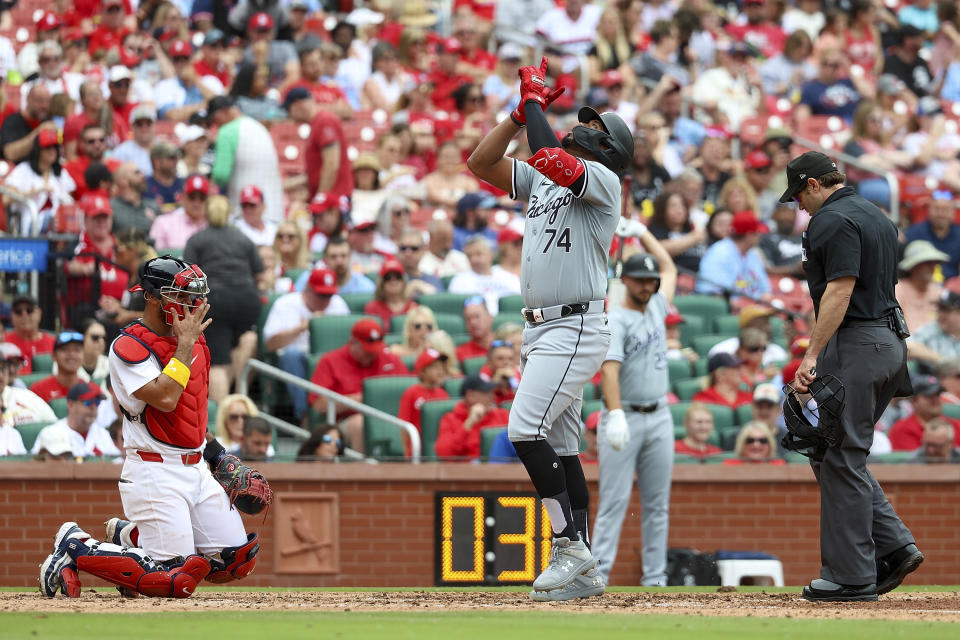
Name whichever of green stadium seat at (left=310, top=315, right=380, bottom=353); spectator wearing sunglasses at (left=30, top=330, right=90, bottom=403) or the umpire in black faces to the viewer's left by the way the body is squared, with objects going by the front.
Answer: the umpire in black

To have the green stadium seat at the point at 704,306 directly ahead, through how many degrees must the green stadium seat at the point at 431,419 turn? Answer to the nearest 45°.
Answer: approximately 135° to its left

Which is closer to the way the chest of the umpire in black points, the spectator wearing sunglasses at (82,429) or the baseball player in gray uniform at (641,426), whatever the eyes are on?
the spectator wearing sunglasses

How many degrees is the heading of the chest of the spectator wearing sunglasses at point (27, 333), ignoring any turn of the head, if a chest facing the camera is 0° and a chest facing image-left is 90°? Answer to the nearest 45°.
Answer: approximately 0°

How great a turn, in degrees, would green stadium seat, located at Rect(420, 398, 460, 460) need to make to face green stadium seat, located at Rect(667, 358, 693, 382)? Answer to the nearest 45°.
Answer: approximately 135° to its left

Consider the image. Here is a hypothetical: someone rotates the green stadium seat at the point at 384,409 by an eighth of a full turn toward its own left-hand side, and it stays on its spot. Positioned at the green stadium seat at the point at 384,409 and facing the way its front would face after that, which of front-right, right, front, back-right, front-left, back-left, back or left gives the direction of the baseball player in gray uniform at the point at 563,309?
front-right

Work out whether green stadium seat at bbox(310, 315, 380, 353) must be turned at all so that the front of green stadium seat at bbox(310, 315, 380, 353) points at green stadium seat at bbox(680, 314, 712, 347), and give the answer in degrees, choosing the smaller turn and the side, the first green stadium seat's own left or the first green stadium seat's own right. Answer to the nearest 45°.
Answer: approximately 90° to the first green stadium seat's own left

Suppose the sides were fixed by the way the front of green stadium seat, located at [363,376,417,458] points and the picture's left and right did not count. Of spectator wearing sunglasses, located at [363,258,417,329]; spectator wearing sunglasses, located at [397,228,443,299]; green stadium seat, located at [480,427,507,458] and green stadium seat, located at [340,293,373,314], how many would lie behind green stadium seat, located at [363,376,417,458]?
3

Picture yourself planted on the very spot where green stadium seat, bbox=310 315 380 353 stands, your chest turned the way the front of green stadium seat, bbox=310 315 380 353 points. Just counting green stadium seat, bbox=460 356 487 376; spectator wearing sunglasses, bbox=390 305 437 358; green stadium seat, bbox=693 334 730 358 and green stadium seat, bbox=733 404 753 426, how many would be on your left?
4

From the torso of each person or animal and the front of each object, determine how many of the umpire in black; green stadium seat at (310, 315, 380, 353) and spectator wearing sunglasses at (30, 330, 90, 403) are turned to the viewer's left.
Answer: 1

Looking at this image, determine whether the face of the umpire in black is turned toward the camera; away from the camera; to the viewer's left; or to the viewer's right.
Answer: to the viewer's left

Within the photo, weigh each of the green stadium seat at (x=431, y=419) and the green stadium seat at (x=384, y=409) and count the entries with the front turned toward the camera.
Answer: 2

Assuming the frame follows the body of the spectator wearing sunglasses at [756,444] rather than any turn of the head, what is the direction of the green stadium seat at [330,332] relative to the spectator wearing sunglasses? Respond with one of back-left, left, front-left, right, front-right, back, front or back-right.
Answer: right
